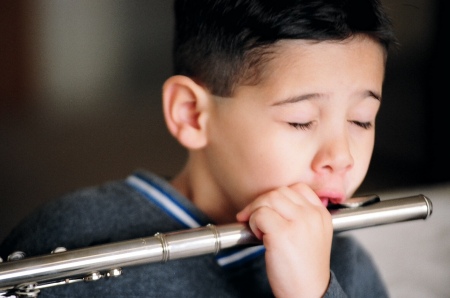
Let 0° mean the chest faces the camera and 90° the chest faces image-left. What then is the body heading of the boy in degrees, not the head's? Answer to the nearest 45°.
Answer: approximately 315°

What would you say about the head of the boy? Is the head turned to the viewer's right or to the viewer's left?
to the viewer's right
